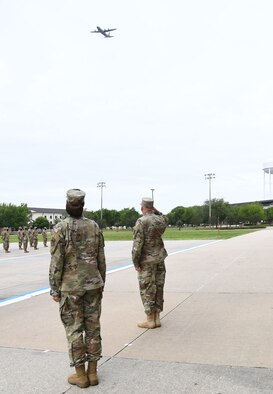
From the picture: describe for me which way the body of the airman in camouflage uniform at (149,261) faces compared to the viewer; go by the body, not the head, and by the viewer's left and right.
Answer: facing away from the viewer and to the left of the viewer

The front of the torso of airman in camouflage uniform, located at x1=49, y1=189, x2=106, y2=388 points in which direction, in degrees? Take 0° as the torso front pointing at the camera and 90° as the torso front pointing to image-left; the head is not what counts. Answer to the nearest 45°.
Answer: approximately 135°

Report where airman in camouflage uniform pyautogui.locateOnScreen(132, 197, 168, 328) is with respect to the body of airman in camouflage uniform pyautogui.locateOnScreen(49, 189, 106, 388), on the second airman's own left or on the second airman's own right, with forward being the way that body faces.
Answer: on the second airman's own right

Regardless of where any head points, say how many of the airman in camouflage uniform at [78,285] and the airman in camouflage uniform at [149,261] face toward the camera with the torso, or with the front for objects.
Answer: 0

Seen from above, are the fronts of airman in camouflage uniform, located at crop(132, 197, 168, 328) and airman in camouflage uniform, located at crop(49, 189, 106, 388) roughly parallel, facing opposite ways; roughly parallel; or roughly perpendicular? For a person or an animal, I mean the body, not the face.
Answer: roughly parallel

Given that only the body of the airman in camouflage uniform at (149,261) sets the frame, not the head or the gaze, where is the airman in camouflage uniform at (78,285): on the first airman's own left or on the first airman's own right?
on the first airman's own left
